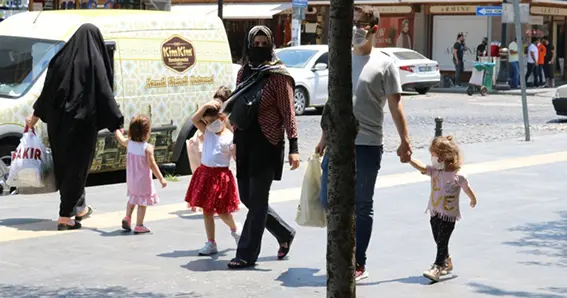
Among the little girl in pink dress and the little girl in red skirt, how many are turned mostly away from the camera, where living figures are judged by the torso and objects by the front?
1

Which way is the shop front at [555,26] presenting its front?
toward the camera

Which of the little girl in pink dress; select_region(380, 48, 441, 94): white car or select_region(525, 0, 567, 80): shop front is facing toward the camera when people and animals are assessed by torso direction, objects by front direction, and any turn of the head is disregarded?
the shop front

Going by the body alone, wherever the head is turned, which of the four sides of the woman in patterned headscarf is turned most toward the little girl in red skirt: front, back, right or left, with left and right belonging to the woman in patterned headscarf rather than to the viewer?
right

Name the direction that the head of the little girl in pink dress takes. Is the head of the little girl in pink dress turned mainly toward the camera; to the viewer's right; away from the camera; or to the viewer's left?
away from the camera

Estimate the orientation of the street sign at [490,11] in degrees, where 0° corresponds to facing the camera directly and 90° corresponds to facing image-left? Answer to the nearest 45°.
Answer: approximately 0°

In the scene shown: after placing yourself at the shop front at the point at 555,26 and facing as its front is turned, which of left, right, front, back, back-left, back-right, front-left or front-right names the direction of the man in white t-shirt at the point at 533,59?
front

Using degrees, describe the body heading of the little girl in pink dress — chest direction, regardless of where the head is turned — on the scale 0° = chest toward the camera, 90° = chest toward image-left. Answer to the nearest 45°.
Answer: approximately 180°

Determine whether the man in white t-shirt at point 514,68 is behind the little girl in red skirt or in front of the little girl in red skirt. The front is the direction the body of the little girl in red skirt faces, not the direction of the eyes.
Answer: behind

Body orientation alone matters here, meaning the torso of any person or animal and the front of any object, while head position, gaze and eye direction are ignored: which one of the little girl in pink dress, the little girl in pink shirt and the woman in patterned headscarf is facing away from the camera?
the little girl in pink dress
